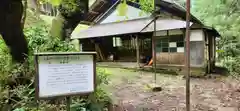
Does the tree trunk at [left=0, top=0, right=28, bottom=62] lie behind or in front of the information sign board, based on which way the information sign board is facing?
behind

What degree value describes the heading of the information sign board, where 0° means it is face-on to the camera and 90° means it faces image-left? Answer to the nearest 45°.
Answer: approximately 0°

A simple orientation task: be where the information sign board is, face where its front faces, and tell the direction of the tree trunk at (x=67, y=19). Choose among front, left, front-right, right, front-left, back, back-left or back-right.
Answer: back

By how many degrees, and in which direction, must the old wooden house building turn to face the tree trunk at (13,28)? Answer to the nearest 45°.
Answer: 0° — it already faces it

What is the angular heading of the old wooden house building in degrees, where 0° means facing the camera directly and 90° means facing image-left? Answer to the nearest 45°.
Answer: approximately 0°

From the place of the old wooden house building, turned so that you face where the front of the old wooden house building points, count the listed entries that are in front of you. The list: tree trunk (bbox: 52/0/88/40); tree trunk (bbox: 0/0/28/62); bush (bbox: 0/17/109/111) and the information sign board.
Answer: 4

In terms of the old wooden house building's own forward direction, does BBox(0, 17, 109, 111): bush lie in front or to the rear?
in front

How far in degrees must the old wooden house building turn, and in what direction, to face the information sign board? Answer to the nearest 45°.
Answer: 0° — it already faces it

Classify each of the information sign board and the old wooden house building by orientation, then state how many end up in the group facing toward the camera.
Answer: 2
